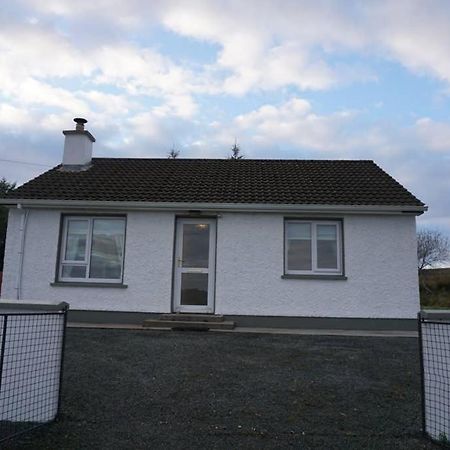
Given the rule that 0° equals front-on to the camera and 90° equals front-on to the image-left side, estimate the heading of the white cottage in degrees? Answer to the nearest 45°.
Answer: approximately 0°

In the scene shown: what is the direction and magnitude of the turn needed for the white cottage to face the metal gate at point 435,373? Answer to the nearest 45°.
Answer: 0° — it already faces it

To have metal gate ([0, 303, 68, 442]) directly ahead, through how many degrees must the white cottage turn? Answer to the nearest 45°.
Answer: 0° — it already faces it
